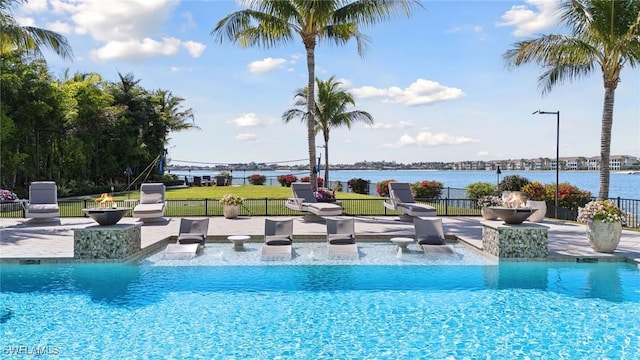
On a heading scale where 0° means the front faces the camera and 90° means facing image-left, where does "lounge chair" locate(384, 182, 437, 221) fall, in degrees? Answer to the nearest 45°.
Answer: approximately 315°

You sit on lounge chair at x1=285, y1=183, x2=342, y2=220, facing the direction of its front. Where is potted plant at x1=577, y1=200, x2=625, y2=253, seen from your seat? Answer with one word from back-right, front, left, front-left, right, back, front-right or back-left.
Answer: front

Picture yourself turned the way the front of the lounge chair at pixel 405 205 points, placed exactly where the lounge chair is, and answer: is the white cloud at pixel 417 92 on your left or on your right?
on your left

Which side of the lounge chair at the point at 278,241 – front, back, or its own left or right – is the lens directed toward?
front

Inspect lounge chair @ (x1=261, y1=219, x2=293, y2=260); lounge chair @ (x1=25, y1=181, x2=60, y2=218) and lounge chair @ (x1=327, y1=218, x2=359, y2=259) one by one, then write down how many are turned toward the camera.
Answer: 3

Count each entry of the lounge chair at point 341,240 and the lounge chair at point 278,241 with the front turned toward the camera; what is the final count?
2

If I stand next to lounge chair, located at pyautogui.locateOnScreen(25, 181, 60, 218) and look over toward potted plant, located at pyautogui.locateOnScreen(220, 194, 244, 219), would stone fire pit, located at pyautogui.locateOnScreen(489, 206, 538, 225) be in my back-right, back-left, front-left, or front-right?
front-right

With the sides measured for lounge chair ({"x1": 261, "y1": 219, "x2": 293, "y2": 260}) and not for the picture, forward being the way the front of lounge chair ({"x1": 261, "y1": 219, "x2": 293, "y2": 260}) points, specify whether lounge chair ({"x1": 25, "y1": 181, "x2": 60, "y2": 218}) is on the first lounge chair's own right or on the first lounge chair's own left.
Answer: on the first lounge chair's own right

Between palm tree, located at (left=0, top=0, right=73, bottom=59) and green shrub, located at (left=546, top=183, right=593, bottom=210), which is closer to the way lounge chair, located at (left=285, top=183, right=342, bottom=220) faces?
the green shrub

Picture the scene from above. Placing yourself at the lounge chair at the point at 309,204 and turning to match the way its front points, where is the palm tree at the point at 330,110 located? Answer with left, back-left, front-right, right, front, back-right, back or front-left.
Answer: back-left

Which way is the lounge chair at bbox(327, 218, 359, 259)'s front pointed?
toward the camera

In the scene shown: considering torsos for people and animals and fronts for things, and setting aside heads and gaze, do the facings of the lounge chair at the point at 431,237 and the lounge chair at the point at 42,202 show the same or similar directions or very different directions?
same or similar directions

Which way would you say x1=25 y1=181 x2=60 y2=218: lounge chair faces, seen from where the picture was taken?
facing the viewer

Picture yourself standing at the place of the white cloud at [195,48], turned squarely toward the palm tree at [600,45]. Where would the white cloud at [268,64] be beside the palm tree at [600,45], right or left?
left

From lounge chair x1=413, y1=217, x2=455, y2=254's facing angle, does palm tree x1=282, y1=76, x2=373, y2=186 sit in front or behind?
behind

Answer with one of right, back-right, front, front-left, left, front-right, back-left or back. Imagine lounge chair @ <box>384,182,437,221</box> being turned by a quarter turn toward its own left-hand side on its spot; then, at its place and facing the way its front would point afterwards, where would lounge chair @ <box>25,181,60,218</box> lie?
back-left

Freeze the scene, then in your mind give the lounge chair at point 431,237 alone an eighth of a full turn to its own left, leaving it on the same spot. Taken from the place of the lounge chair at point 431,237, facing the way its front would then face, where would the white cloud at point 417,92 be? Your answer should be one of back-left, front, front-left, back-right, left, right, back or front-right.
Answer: left

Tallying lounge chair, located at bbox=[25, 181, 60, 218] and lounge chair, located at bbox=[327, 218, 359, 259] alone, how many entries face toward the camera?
2
